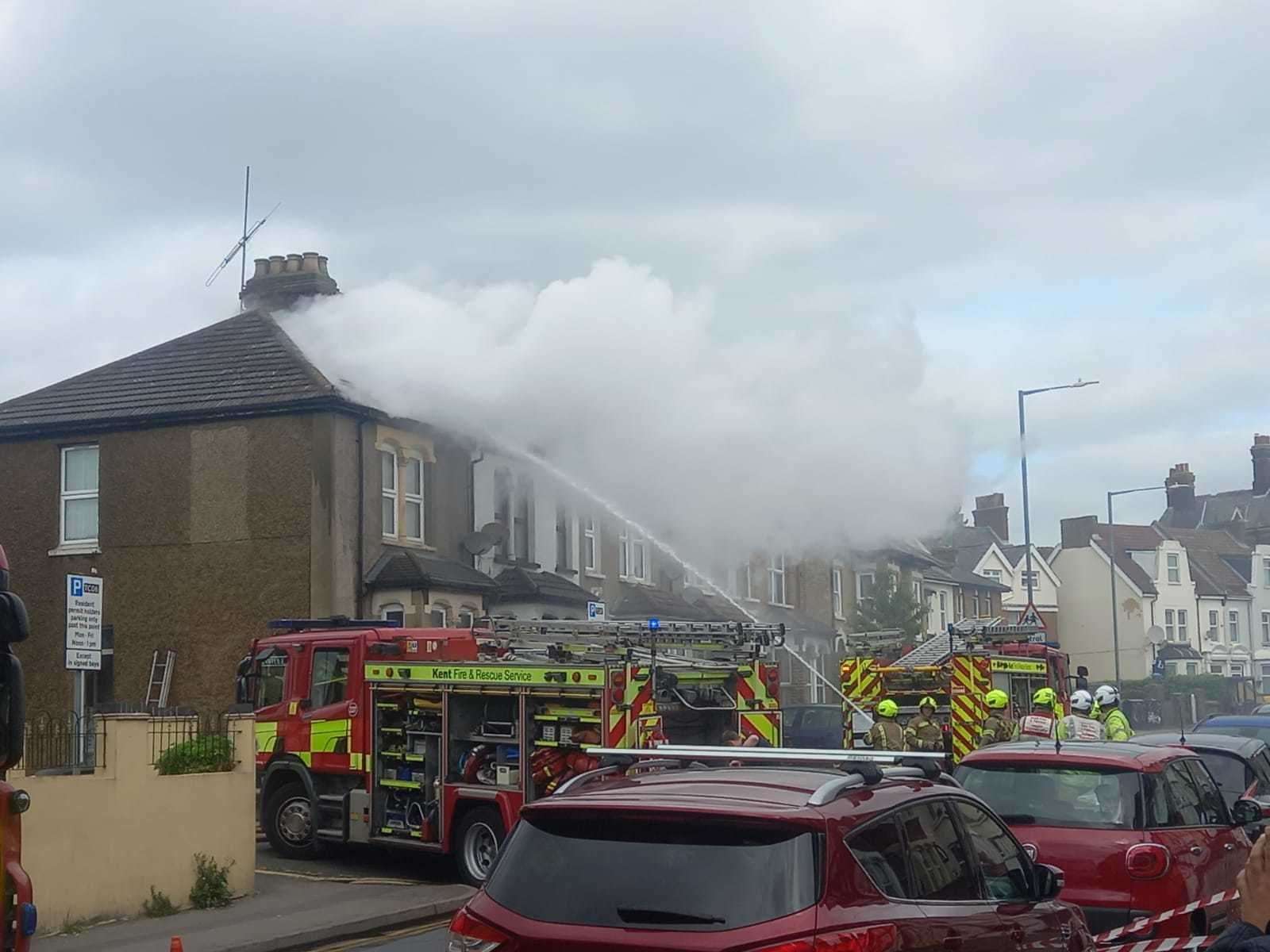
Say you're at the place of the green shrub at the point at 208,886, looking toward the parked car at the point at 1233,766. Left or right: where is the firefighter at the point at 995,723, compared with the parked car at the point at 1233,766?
left

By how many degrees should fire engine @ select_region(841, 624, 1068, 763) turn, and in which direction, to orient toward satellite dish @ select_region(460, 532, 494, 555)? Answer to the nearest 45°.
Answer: approximately 90° to its left

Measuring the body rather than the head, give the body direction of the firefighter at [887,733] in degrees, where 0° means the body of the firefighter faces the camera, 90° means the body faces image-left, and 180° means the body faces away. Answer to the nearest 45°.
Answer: approximately 135°

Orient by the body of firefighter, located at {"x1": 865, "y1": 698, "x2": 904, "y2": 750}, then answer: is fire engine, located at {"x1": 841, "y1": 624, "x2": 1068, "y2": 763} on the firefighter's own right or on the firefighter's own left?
on the firefighter's own right

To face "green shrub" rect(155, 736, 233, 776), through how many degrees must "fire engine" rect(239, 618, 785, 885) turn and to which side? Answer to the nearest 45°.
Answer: approximately 45° to its left

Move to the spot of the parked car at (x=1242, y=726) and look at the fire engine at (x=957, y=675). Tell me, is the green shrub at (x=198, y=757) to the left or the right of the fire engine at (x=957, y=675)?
left

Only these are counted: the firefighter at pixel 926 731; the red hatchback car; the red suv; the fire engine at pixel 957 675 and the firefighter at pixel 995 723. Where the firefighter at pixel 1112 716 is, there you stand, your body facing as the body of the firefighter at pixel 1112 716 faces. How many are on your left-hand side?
2

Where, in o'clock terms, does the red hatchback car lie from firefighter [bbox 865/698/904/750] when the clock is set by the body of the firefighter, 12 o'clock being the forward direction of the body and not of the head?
The red hatchback car is roughly at 7 o'clock from the firefighter.

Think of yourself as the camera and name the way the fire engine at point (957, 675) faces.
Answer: facing away from the viewer and to the right of the viewer

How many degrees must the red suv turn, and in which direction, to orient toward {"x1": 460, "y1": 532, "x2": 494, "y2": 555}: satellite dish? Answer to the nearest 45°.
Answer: approximately 45° to its left

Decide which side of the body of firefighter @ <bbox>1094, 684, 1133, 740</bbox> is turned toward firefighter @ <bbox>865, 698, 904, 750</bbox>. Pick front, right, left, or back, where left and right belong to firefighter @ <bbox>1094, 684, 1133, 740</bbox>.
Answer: front
